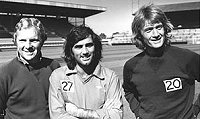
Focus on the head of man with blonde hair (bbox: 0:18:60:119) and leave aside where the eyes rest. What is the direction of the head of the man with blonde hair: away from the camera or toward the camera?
toward the camera

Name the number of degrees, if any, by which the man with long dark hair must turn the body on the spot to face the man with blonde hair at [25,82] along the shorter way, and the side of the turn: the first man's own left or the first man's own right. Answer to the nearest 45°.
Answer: approximately 90° to the first man's own right

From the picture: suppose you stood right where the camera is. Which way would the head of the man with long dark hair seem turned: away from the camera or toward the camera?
toward the camera

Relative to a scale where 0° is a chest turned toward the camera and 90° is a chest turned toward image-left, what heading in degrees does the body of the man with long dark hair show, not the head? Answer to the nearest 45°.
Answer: approximately 0°
